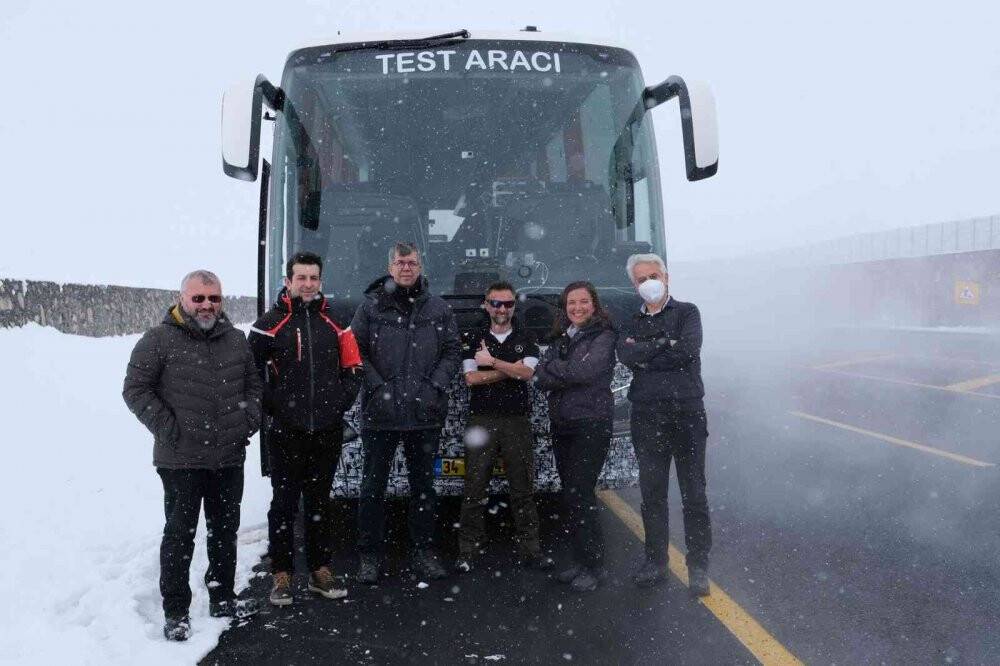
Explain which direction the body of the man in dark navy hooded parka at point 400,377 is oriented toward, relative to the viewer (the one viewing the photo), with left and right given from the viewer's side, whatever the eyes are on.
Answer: facing the viewer

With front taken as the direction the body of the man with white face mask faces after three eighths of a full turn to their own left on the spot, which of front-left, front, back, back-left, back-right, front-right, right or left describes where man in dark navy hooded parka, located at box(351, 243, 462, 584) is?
back-left

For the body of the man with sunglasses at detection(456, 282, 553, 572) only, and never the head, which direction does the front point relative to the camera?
toward the camera

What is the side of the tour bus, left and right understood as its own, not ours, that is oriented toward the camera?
front

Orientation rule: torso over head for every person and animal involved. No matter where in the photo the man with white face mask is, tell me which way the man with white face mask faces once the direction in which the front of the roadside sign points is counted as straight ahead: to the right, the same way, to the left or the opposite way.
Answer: the same way

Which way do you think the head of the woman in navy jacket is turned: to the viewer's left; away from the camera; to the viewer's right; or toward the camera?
toward the camera

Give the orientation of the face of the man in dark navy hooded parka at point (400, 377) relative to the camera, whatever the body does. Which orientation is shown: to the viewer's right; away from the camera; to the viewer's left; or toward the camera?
toward the camera

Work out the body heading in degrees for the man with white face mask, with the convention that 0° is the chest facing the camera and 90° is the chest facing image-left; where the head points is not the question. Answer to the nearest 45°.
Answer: approximately 0°

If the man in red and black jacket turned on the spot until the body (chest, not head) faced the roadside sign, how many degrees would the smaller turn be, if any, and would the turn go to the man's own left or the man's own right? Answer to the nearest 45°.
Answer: approximately 135° to the man's own left

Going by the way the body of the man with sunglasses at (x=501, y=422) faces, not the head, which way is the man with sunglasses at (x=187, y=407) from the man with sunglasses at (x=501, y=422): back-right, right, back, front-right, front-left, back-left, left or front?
front-right

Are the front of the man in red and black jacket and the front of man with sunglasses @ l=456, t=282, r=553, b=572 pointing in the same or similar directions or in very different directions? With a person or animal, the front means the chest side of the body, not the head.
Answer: same or similar directions

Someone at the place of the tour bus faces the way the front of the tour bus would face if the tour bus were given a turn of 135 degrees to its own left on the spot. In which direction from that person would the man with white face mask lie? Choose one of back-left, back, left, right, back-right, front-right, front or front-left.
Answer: right

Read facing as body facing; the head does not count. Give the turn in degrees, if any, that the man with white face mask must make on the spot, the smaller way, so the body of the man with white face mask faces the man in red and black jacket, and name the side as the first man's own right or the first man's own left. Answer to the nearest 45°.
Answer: approximately 90° to the first man's own right
